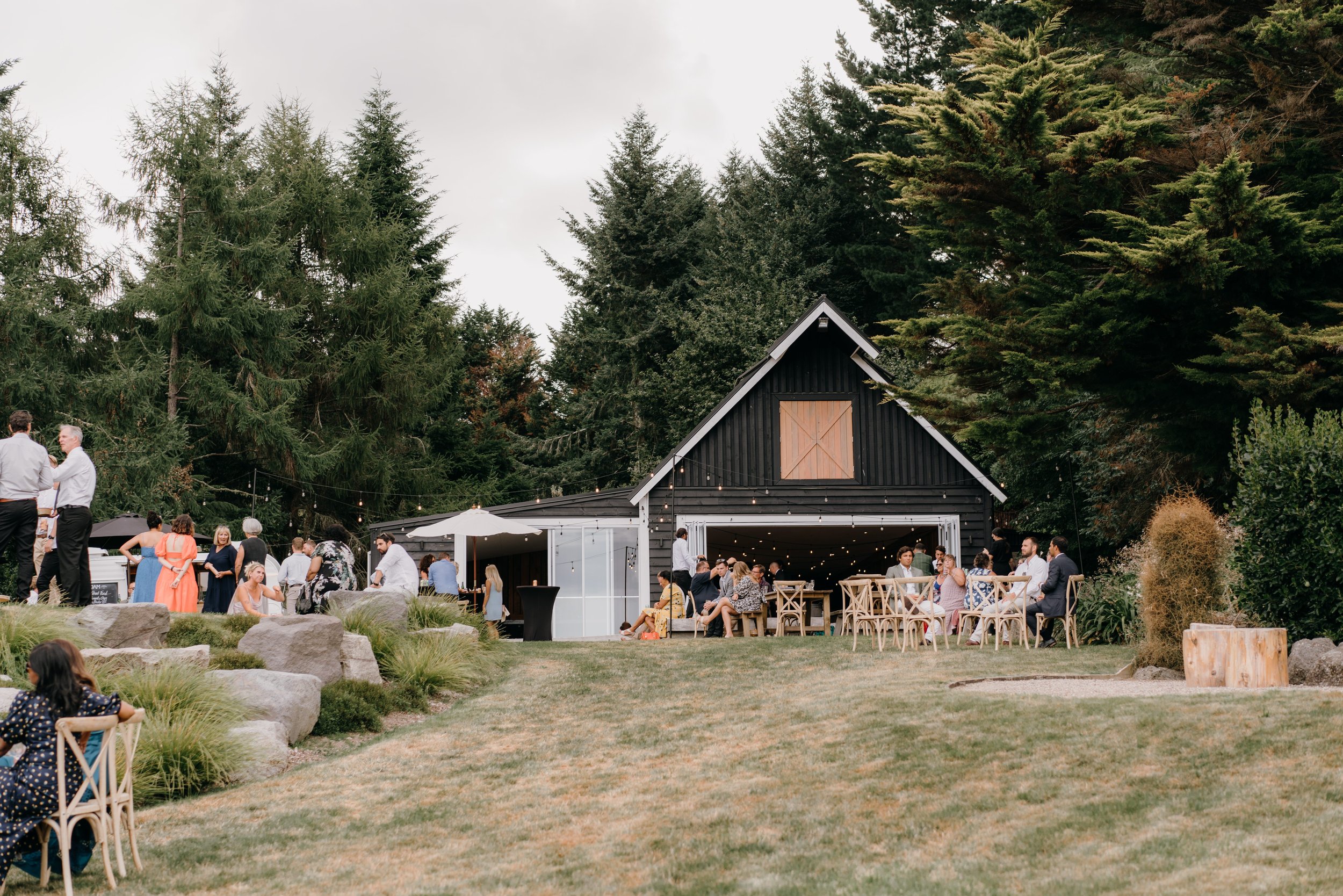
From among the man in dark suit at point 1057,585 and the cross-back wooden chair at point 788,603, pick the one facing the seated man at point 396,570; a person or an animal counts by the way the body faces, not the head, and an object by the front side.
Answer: the man in dark suit

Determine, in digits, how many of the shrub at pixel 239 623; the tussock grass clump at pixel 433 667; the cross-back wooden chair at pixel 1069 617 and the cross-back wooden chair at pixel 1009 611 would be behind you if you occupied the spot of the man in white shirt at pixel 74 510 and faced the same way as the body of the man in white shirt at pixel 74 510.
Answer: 4

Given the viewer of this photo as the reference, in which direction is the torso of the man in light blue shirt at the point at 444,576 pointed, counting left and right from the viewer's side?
facing away from the viewer

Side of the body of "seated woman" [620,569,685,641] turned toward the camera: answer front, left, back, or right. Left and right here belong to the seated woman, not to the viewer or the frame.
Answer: left

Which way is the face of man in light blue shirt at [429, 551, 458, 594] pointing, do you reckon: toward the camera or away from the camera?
away from the camera

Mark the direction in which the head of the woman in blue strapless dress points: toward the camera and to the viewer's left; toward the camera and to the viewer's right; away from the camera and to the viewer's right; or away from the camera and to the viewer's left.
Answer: away from the camera and to the viewer's right

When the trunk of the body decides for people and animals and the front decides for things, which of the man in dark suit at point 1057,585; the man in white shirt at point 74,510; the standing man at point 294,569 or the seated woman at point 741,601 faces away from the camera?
the standing man

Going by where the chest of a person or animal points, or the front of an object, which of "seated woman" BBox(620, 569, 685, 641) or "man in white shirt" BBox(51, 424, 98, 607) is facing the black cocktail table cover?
the seated woman

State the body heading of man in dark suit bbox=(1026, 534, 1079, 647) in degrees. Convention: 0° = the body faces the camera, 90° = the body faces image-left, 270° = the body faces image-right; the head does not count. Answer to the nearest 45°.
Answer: approximately 90°

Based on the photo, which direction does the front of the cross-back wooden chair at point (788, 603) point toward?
away from the camera

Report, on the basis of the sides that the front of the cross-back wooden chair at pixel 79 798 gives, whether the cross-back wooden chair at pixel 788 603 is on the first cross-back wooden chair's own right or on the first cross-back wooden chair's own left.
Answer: on the first cross-back wooden chair's own right

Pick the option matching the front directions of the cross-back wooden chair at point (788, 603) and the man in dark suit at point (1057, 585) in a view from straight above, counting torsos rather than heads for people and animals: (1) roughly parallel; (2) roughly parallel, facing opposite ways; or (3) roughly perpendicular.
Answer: roughly perpendicular

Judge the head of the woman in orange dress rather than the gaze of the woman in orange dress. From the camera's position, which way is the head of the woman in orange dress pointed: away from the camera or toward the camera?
away from the camera

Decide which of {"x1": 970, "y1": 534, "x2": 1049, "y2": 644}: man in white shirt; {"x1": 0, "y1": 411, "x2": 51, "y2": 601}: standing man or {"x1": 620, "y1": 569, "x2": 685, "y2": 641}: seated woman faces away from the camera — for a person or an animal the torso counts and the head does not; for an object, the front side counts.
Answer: the standing man

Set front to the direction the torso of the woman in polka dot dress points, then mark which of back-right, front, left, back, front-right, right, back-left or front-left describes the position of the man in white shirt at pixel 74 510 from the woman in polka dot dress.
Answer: front-right

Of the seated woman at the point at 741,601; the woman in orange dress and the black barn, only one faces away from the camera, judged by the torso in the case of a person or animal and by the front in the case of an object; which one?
the woman in orange dress
